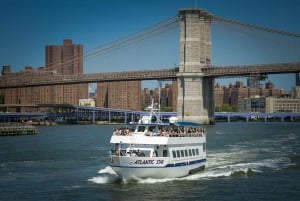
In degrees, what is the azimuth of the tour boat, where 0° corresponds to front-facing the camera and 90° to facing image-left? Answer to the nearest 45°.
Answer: approximately 45°
